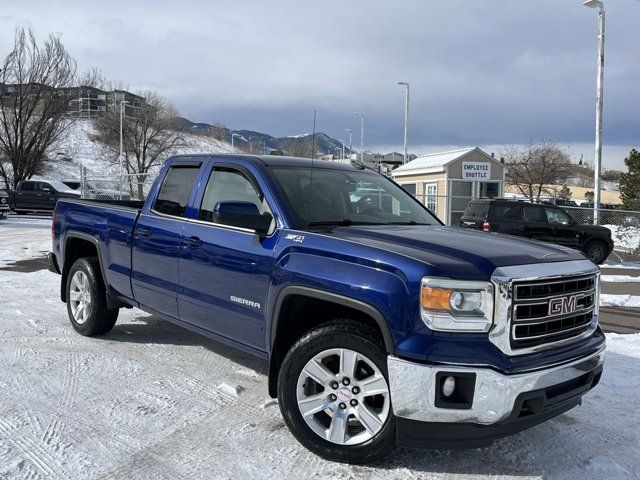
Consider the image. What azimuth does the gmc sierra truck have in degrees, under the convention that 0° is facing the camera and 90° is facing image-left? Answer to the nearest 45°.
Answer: approximately 315°

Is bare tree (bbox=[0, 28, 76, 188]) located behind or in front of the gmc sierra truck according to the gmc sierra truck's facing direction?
behind

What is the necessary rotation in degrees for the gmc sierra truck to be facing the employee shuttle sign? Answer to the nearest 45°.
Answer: approximately 135° to its left

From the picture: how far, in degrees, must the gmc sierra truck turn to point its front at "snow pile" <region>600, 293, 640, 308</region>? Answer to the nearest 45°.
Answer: approximately 90° to its left

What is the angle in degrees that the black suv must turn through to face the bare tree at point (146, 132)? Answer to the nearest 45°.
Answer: approximately 90° to its left

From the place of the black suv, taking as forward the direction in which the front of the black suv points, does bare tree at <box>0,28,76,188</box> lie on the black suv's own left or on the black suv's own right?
on the black suv's own left

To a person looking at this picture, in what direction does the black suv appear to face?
facing away from the viewer and to the right of the viewer

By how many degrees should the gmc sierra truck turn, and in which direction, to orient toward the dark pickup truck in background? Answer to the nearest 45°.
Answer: approximately 180°
